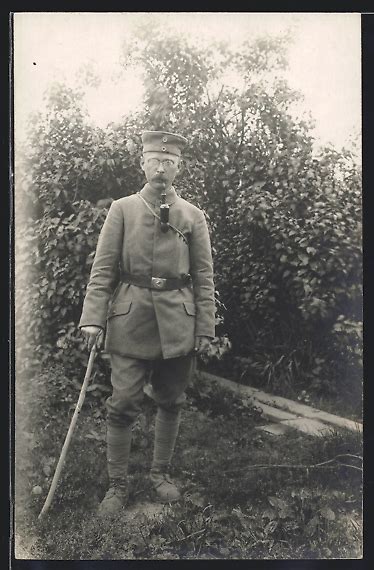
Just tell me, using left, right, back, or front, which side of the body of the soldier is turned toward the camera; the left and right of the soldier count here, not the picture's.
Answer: front
